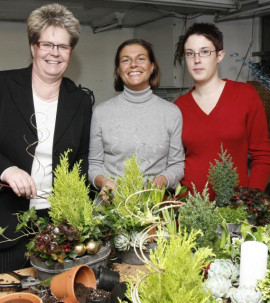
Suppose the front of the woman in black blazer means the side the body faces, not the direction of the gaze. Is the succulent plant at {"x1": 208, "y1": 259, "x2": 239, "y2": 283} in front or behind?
in front

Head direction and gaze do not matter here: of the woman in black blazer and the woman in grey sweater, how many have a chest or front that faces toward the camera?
2

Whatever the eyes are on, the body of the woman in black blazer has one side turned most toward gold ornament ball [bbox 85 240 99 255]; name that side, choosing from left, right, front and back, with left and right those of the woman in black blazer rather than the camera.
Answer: front

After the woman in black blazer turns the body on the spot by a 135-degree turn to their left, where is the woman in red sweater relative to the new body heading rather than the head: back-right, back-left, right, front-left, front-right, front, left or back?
front-right

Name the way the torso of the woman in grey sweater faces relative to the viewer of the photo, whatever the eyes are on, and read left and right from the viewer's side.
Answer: facing the viewer

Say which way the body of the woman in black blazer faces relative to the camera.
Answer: toward the camera

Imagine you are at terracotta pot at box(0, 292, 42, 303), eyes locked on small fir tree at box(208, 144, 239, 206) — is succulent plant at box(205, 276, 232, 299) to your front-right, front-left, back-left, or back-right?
front-right

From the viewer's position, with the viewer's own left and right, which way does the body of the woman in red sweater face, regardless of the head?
facing the viewer and to the left of the viewer

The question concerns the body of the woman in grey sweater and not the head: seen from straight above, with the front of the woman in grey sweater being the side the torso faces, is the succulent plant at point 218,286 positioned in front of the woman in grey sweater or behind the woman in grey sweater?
in front

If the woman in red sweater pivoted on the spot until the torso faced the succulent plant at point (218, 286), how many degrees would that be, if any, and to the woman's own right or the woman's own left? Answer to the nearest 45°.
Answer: approximately 45° to the woman's own left
